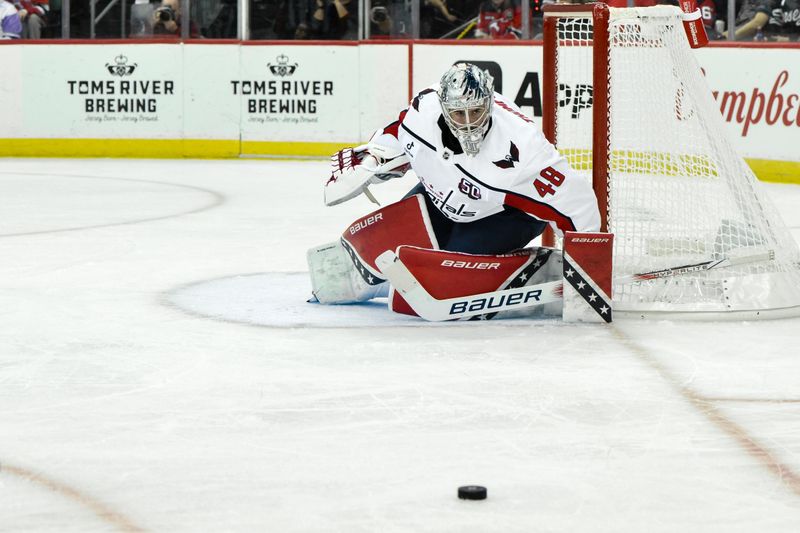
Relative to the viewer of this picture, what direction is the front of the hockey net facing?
facing to the left of the viewer

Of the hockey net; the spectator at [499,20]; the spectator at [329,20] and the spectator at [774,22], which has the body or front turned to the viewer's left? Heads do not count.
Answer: the hockey net

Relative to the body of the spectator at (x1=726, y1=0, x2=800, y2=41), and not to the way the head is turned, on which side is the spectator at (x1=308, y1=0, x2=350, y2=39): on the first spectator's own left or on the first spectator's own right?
on the first spectator's own right

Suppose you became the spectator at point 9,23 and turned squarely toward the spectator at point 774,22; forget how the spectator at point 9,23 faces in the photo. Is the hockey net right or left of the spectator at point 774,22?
right

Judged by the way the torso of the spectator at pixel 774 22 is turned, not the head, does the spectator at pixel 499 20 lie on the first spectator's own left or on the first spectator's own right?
on the first spectator's own right

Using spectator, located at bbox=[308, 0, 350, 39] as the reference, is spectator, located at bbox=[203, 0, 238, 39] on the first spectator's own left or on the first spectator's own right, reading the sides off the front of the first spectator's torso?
on the first spectator's own right
